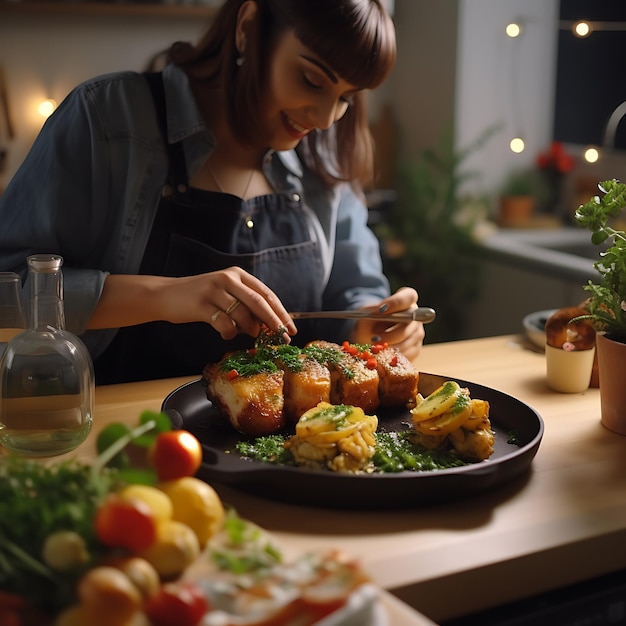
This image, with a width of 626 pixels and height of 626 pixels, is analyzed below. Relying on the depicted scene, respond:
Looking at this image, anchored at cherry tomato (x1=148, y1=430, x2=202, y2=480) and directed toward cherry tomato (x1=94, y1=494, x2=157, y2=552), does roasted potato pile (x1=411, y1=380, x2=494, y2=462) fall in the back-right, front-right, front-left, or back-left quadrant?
back-left

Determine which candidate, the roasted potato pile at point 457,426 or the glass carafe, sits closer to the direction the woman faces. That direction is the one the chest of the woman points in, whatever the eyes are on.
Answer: the roasted potato pile

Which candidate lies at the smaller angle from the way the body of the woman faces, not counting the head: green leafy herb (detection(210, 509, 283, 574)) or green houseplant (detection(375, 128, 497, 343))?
the green leafy herb

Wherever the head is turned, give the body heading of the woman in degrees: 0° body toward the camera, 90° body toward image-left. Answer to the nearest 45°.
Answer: approximately 315°

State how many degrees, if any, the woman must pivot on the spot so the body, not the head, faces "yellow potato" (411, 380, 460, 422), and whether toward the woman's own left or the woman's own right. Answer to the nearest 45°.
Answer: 0° — they already face it

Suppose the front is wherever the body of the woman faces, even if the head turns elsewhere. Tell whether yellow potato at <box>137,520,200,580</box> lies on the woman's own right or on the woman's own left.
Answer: on the woman's own right

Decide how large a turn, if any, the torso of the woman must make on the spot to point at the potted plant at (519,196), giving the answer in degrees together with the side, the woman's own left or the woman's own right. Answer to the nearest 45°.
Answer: approximately 90° to the woman's own left

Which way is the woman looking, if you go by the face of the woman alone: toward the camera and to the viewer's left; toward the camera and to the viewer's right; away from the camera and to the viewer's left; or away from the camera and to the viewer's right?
toward the camera and to the viewer's right

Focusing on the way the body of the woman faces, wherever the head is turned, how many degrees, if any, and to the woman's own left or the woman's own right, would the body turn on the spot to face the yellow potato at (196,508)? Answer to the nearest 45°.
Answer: approximately 45° to the woman's own right

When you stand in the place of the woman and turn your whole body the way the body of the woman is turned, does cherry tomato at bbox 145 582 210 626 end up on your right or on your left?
on your right

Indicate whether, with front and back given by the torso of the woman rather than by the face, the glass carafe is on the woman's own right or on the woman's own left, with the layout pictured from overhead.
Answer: on the woman's own right

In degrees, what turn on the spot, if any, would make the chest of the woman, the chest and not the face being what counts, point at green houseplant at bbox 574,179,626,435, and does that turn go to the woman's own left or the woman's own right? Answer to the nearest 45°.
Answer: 0° — they already face it
